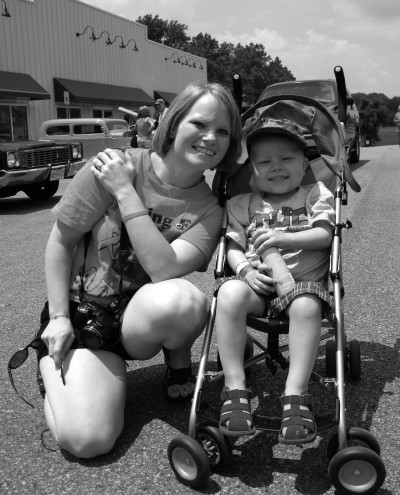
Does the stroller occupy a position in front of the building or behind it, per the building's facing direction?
in front

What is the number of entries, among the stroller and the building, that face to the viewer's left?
0

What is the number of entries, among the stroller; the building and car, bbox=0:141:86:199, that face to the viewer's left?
0

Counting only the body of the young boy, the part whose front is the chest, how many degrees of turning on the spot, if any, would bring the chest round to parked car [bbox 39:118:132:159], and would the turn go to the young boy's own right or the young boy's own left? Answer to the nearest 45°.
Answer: approximately 180°

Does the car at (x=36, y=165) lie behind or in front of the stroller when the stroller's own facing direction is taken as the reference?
behind

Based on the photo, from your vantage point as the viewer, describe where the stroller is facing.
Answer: facing the viewer

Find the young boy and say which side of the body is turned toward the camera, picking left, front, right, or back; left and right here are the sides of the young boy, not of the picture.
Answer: front

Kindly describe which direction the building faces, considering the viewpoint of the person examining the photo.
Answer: facing the viewer and to the right of the viewer

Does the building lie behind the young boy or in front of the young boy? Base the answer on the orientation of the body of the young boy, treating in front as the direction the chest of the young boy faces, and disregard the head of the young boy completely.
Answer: behind

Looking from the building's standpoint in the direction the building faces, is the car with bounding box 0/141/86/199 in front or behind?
in front
